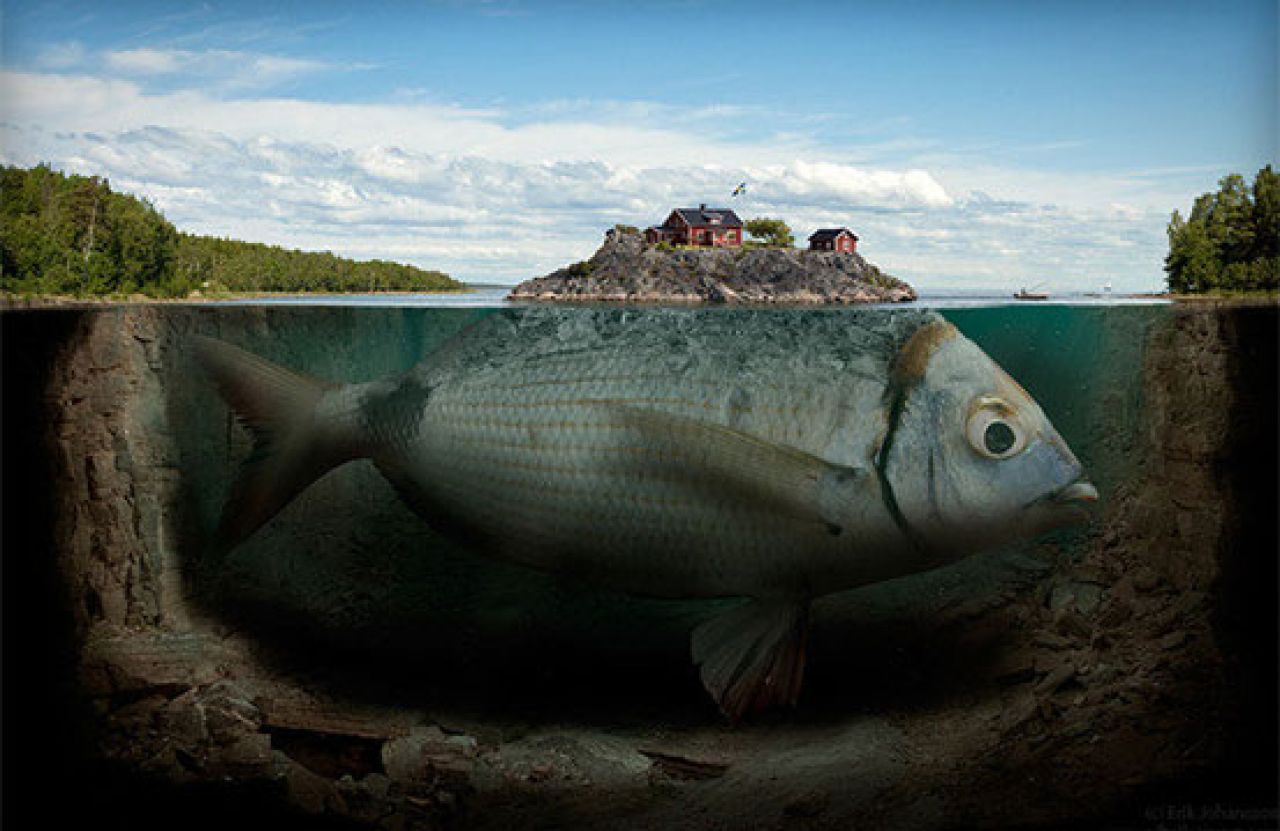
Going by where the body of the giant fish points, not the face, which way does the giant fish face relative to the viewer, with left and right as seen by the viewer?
facing to the right of the viewer
